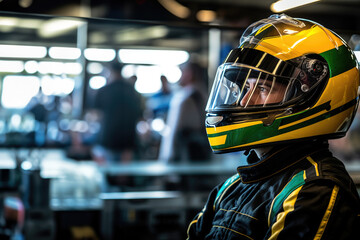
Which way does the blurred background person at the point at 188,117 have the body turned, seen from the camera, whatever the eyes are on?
to the viewer's left

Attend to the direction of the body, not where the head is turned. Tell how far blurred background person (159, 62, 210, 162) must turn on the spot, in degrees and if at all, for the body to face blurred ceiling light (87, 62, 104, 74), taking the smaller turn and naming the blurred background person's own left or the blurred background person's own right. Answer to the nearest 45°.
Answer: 0° — they already face it

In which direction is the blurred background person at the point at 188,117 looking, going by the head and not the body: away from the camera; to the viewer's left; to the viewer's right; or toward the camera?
to the viewer's left

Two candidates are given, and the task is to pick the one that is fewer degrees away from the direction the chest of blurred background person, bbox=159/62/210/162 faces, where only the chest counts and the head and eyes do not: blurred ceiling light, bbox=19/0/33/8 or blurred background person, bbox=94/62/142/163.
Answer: the blurred background person
